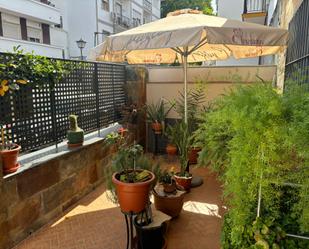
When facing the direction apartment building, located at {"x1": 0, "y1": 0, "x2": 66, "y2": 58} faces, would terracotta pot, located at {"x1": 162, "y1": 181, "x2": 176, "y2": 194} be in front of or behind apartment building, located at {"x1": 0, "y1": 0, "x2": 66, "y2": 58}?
in front

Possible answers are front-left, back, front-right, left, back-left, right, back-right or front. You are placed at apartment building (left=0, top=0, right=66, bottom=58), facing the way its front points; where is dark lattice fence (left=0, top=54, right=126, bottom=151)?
front-right

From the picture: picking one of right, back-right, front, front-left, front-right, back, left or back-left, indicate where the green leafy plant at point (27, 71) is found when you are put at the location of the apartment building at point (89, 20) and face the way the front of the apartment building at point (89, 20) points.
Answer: front-right

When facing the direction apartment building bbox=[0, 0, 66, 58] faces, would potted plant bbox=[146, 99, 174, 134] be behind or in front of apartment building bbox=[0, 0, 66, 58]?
in front

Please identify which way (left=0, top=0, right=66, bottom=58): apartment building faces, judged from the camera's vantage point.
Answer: facing the viewer and to the right of the viewer

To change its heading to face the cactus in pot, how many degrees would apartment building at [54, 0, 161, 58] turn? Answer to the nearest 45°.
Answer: approximately 45° to its right

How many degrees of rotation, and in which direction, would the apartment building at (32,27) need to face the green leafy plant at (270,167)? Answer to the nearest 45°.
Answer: approximately 45° to its right

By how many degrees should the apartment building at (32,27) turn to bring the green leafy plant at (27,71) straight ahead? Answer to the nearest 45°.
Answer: approximately 45° to its right

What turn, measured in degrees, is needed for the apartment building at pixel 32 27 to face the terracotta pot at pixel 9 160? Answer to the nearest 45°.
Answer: approximately 45° to its right

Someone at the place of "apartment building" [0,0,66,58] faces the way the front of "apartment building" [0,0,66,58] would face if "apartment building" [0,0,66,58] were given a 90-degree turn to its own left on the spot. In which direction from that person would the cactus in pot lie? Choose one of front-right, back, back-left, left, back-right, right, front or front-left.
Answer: back-right

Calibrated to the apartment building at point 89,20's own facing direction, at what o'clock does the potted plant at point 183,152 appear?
The potted plant is roughly at 1 o'clock from the apartment building.

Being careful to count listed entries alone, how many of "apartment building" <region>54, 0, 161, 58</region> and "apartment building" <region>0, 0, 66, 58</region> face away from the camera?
0

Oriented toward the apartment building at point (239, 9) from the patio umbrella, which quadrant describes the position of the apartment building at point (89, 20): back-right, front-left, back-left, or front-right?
front-left
